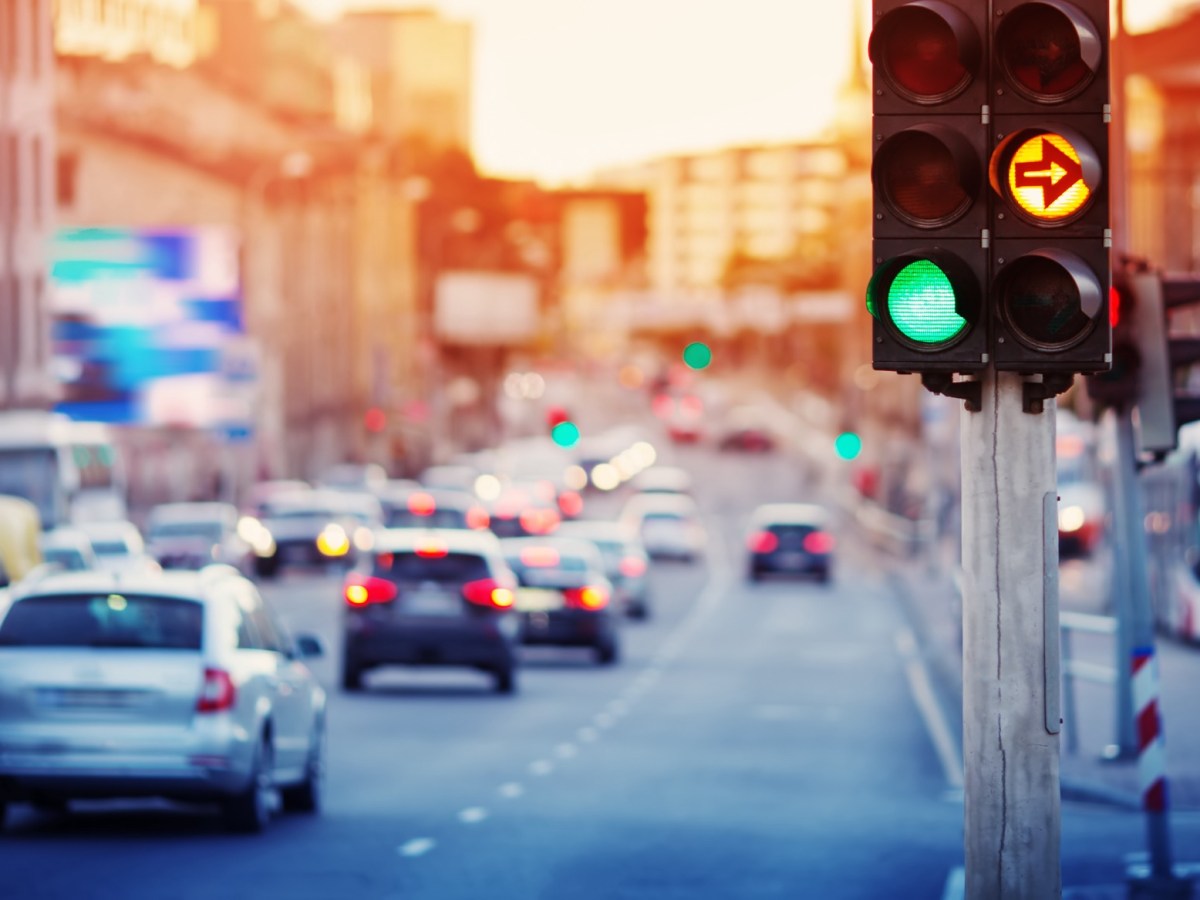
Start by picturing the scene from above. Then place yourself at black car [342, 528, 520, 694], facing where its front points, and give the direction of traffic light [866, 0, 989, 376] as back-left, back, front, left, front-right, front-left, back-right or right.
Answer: back

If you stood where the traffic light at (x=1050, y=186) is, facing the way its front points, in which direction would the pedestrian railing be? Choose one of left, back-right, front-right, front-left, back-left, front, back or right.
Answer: back

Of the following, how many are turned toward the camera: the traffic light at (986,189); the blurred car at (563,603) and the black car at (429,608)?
1

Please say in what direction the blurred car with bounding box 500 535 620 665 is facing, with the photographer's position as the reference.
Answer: facing away from the viewer

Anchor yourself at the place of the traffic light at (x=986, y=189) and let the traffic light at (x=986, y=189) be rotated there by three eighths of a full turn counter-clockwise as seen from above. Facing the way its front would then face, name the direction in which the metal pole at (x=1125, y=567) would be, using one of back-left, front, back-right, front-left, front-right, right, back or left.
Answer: front-left

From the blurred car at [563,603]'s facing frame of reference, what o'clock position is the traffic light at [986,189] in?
The traffic light is roughly at 6 o'clock from the blurred car.

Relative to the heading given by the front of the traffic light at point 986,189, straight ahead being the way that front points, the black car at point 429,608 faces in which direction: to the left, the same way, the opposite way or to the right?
the opposite way

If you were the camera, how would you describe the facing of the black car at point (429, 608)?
facing away from the viewer

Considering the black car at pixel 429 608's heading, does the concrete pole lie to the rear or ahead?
to the rear

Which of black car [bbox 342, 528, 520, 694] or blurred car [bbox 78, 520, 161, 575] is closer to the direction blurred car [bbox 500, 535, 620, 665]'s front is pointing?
the blurred car

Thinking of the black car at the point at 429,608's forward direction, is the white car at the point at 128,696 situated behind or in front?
behind

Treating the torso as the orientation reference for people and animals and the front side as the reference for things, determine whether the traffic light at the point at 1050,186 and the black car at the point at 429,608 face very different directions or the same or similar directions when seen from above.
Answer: very different directions
